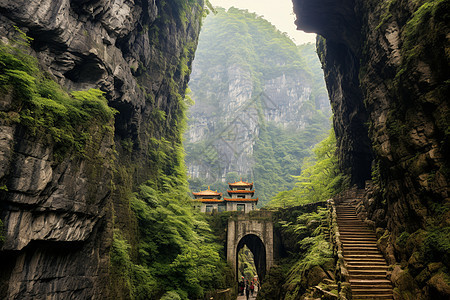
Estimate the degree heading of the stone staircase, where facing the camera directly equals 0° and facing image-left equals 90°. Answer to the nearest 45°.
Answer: approximately 0°

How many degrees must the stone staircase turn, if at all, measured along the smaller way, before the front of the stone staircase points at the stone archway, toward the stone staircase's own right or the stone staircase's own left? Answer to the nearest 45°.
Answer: approximately 135° to the stone staircase's own right
